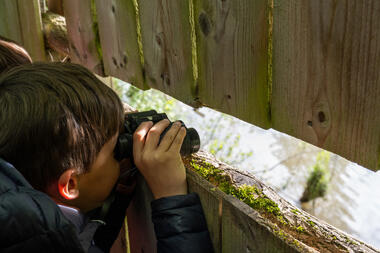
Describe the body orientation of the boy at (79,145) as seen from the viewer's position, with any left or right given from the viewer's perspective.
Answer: facing away from the viewer and to the right of the viewer

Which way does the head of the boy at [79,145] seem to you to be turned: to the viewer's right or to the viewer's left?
to the viewer's right
